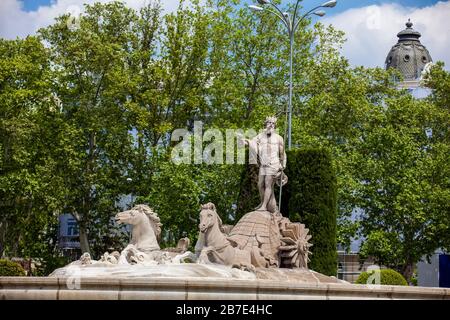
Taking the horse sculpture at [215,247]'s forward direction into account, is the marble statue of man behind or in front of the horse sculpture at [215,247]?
behind

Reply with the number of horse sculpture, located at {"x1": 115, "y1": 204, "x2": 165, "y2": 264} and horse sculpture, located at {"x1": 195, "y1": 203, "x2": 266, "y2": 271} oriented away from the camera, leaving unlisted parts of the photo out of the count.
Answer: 0

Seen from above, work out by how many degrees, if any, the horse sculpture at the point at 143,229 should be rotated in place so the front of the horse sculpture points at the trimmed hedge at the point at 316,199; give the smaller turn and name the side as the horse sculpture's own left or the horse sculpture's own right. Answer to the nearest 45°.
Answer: approximately 135° to the horse sculpture's own right

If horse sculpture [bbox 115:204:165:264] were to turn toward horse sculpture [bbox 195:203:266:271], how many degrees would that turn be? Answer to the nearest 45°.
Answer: approximately 180°

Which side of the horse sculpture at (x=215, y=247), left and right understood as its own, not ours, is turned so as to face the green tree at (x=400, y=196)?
back

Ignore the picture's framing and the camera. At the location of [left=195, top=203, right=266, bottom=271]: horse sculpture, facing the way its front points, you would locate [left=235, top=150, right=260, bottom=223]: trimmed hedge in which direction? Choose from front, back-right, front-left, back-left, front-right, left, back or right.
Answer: back-right

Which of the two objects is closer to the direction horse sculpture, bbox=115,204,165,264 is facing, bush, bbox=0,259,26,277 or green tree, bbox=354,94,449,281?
the bush

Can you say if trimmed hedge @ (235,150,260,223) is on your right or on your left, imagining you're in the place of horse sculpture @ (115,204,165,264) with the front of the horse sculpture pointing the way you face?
on your right

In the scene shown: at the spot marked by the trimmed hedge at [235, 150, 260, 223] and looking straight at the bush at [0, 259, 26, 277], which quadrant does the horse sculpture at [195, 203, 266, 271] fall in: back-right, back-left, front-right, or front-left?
front-left

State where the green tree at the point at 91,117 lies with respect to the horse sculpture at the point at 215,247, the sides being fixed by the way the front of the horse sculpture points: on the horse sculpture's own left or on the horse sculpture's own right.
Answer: on the horse sculpture's own right

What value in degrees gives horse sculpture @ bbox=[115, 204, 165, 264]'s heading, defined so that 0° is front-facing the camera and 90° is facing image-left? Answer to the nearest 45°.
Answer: approximately 90°

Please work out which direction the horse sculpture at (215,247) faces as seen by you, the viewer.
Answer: facing the viewer and to the left of the viewer

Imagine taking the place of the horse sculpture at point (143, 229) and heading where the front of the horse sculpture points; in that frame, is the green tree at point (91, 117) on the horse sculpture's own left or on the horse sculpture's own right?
on the horse sculpture's own right

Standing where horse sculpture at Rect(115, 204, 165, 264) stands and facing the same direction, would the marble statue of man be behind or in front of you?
behind
